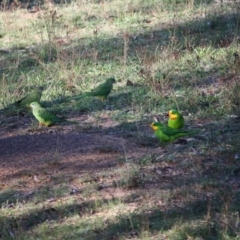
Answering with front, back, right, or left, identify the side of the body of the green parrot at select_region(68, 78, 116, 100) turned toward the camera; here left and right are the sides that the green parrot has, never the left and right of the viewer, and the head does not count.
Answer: right

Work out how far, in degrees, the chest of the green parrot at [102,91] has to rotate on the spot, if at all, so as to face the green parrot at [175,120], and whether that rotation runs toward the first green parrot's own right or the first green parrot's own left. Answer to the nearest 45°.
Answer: approximately 45° to the first green parrot's own right
